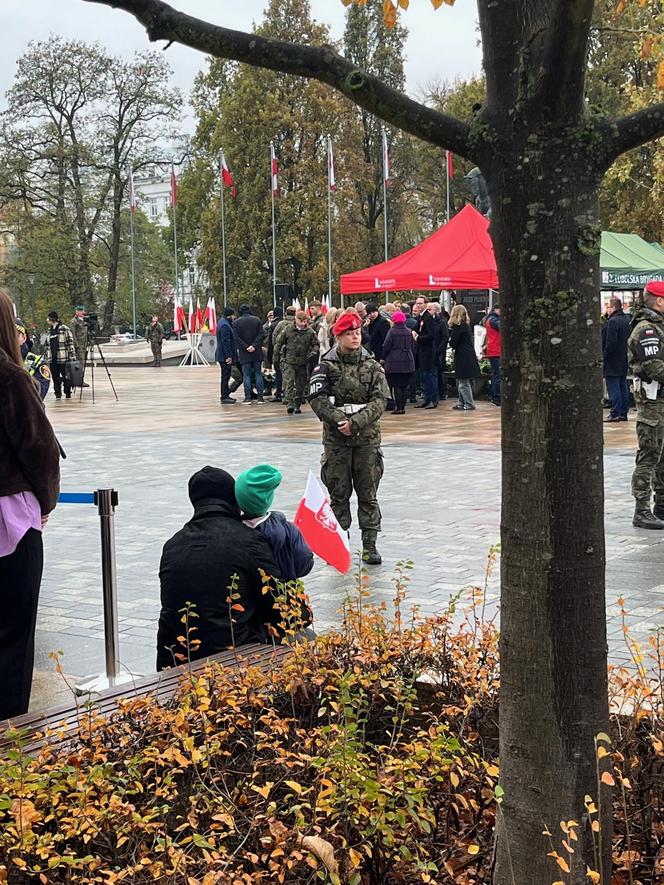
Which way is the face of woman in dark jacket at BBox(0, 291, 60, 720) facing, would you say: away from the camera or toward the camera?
away from the camera

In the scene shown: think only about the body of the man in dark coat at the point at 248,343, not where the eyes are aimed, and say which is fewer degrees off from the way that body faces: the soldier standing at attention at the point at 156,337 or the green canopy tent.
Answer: the soldier standing at attention

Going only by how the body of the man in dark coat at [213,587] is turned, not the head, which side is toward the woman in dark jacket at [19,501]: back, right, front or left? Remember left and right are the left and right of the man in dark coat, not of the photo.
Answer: left

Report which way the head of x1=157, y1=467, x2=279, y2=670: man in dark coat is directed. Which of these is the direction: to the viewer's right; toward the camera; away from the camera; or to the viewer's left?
away from the camera

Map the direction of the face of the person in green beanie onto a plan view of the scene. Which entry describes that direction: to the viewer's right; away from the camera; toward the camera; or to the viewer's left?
away from the camera

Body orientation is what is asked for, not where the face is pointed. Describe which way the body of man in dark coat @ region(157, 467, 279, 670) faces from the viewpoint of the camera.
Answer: away from the camera

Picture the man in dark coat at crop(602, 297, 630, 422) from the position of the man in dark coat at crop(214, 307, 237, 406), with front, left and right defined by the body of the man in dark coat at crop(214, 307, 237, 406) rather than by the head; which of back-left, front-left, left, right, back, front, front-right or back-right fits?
front-right

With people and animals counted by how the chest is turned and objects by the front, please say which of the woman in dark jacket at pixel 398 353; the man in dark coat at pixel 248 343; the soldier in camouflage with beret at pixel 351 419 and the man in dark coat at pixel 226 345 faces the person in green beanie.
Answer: the soldier in camouflage with beret

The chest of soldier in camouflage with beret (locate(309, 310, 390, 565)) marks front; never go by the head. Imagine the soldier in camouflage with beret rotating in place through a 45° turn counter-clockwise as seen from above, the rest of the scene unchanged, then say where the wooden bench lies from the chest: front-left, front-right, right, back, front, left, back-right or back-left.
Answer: front-right

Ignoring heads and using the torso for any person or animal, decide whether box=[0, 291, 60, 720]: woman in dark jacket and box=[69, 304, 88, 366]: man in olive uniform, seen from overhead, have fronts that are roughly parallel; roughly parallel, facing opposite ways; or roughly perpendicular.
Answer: roughly perpendicular

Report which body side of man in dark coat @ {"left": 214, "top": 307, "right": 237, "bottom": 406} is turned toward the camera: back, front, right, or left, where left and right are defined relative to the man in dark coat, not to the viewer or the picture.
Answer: right

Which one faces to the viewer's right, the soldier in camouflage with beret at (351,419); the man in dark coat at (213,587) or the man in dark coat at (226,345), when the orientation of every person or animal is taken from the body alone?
the man in dark coat at (226,345)

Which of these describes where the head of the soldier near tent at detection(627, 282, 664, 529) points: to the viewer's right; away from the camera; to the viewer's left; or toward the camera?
to the viewer's left
